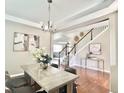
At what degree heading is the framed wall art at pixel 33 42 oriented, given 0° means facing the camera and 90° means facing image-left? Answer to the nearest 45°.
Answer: approximately 315°

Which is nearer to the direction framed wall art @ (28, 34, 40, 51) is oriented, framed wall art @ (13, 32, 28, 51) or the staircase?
the staircase

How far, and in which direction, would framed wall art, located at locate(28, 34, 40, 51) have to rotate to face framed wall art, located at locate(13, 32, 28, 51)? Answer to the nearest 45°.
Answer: approximately 90° to its right

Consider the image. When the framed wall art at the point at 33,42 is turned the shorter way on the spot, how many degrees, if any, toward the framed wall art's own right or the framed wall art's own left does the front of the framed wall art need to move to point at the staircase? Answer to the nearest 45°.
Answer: approximately 45° to the framed wall art's own left
